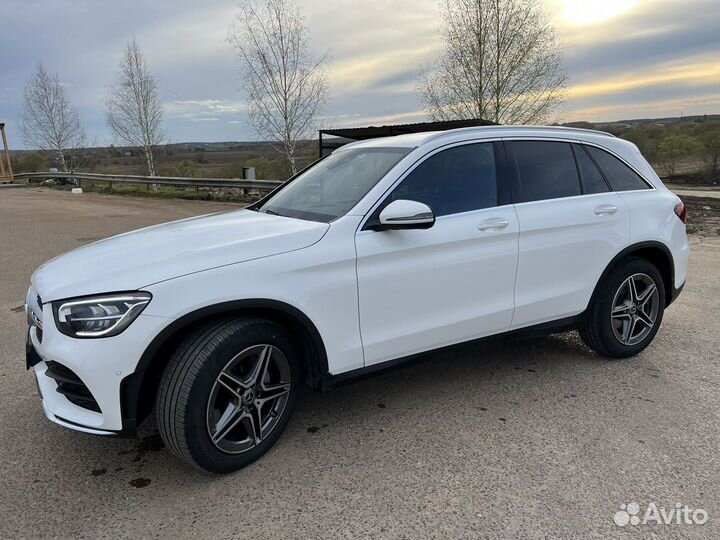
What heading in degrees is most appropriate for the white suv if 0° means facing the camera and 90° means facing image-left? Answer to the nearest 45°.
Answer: approximately 45°

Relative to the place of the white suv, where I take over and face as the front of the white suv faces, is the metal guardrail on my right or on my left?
on my right
